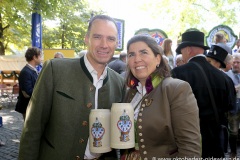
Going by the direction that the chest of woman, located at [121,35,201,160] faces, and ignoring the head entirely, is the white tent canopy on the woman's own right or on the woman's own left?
on the woman's own right

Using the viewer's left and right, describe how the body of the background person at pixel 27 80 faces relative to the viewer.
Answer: facing to the right of the viewer

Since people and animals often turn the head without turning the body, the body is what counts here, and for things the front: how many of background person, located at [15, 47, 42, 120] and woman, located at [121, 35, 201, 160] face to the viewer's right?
1

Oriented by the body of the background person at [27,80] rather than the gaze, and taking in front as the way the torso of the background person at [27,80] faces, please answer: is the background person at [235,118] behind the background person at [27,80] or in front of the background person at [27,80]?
in front

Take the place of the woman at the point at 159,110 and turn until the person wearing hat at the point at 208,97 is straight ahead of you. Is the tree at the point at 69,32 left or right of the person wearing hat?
left

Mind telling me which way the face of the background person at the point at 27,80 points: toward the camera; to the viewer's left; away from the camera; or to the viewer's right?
to the viewer's right

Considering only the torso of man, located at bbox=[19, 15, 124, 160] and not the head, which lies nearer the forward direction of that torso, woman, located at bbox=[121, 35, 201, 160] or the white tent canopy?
the woman

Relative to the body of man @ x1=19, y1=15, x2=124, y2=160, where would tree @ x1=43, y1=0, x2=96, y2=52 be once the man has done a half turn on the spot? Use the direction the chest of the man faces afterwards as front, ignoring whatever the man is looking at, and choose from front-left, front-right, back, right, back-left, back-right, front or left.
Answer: front-right

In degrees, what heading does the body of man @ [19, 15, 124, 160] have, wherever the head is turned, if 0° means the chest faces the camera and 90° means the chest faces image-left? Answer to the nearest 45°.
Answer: approximately 315°

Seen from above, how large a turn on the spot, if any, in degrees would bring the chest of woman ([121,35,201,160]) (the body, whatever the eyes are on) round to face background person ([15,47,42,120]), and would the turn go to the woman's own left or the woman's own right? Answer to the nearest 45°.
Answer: approximately 90° to the woman's own right
